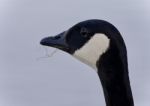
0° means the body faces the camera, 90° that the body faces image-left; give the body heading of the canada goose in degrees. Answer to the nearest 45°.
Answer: approximately 90°
